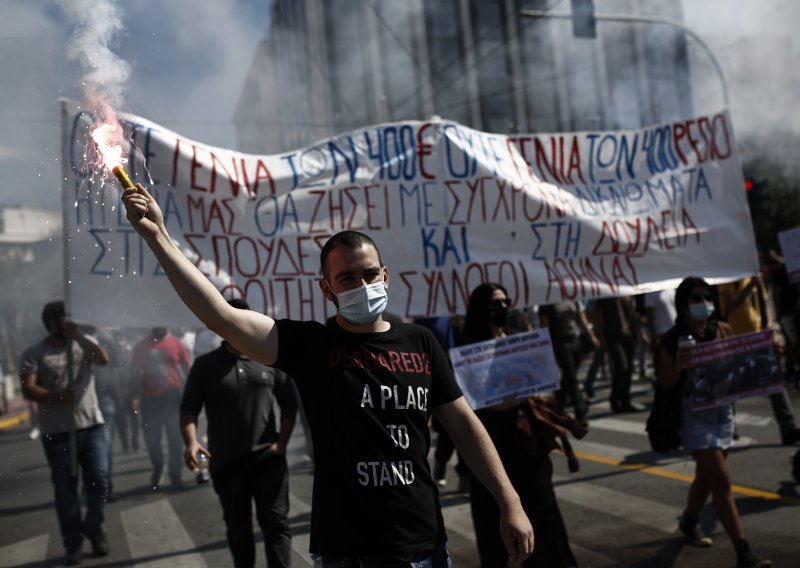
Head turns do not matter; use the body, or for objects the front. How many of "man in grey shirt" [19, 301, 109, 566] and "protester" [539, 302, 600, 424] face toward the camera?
2

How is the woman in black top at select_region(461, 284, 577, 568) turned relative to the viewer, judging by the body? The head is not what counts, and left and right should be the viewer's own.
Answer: facing the viewer and to the right of the viewer

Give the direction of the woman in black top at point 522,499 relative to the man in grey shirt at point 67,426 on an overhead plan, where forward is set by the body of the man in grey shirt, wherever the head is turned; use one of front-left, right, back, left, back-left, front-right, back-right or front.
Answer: front-left

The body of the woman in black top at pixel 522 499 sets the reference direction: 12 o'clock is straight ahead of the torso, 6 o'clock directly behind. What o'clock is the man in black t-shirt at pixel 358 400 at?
The man in black t-shirt is roughly at 2 o'clock from the woman in black top.

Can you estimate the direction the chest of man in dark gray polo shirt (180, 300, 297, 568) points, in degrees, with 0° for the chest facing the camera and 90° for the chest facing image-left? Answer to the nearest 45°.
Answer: approximately 0°

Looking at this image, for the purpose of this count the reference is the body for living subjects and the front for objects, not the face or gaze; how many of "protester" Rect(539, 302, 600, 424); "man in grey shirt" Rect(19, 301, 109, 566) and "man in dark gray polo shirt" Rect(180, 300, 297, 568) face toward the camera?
3

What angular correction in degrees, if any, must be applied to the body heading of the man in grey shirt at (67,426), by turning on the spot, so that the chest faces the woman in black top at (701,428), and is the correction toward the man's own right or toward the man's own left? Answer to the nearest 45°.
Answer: approximately 45° to the man's own left

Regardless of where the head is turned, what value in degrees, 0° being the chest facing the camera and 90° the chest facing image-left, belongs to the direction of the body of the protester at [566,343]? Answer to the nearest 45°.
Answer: approximately 0°
